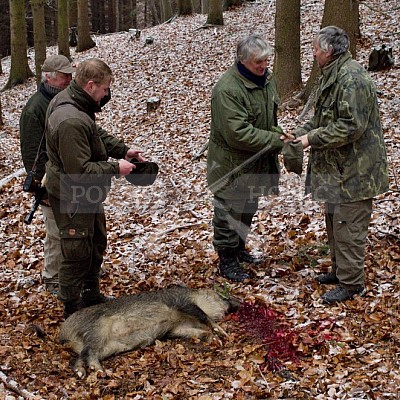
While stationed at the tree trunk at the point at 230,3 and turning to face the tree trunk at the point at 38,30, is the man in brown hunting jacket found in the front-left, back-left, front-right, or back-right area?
front-left

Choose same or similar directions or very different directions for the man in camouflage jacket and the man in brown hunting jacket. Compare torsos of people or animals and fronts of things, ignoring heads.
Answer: very different directions

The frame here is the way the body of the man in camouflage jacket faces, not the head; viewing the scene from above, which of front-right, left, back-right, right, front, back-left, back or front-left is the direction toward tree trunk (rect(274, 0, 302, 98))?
right

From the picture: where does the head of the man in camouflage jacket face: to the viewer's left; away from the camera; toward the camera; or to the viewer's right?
to the viewer's left

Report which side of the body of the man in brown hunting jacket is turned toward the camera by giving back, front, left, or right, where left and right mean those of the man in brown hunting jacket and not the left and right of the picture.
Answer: right

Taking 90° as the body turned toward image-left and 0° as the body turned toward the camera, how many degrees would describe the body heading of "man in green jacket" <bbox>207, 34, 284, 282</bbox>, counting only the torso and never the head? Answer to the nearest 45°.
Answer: approximately 315°

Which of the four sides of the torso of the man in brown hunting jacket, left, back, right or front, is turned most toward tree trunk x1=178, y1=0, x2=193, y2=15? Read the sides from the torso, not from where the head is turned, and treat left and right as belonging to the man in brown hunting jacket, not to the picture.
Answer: left

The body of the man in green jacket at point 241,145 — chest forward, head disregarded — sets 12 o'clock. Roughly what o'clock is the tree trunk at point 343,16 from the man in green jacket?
The tree trunk is roughly at 8 o'clock from the man in green jacket.

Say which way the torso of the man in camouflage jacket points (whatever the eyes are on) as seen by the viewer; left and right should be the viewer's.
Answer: facing to the left of the viewer

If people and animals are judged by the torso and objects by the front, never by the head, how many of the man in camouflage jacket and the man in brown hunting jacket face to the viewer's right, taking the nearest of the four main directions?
1

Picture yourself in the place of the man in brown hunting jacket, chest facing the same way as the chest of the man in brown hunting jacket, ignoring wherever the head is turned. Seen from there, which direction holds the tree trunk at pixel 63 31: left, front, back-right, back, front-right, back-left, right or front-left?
left
